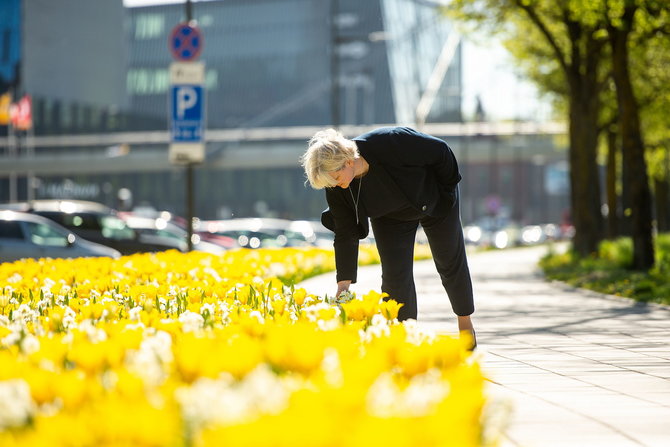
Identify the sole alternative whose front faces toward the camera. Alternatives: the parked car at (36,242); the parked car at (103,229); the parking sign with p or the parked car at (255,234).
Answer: the parking sign with p

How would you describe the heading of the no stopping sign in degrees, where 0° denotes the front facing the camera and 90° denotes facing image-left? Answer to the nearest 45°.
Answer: approximately 0°

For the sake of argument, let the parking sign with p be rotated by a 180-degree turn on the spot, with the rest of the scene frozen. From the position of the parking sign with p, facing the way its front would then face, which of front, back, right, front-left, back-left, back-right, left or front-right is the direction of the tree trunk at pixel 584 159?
front-right
